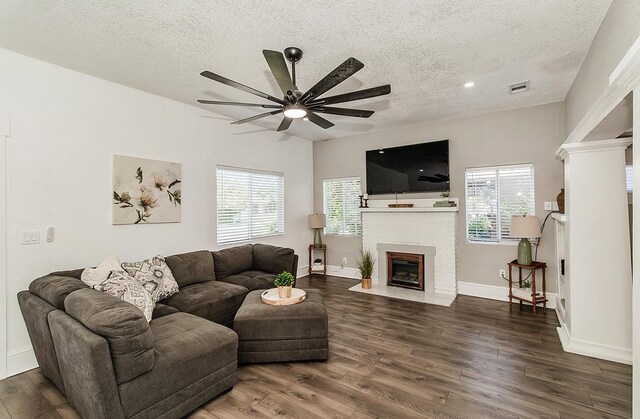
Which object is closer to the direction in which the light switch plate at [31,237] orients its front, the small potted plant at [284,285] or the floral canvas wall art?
the small potted plant

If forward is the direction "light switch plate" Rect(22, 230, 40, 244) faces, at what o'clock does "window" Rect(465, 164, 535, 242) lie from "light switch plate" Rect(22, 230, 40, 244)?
The window is roughly at 10 o'clock from the light switch plate.

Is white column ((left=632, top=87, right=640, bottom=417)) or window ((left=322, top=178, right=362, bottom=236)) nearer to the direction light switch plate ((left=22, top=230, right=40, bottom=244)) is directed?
the white column

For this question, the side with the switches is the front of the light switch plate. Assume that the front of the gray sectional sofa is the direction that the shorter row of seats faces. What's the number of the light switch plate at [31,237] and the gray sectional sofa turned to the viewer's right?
1

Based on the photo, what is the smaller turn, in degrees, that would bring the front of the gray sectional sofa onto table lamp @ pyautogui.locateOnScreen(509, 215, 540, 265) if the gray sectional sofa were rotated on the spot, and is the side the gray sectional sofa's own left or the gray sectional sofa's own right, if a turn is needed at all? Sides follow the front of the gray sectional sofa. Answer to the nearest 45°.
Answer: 0° — it already faces it

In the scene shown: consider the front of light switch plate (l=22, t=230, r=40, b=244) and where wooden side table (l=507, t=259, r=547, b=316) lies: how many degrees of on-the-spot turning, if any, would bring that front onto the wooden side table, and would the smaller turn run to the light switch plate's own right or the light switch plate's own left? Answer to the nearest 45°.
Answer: approximately 45° to the light switch plate's own left

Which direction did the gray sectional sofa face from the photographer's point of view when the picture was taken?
facing to the right of the viewer

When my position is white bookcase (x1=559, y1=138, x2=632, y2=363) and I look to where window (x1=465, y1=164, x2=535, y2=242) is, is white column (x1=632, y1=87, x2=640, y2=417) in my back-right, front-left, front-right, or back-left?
back-left

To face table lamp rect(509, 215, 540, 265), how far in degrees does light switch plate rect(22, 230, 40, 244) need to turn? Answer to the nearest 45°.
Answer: approximately 45° to its left
